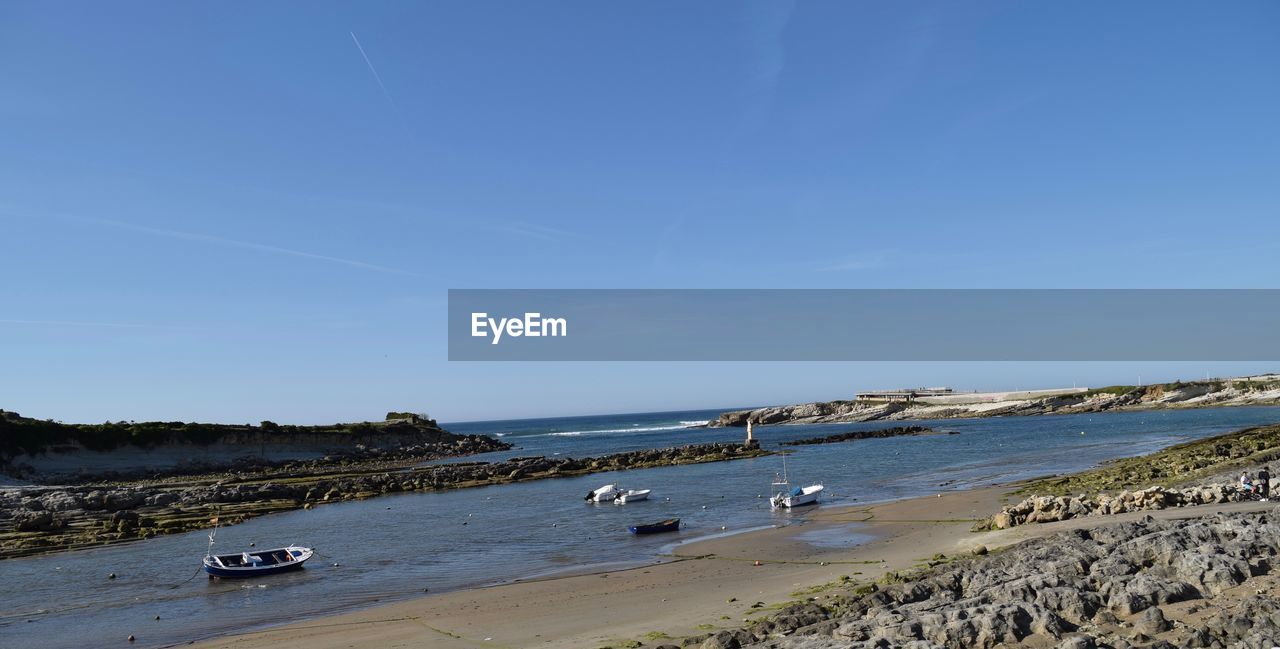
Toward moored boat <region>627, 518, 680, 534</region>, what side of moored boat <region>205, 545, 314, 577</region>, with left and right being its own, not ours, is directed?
front

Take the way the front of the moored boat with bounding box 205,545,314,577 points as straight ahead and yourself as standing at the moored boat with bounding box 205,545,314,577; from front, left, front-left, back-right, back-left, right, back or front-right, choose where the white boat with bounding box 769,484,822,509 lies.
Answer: front

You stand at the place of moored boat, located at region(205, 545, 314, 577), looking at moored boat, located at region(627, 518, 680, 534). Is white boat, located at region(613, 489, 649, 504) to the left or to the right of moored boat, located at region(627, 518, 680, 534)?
left

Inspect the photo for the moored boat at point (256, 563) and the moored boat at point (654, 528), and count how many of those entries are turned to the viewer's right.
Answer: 2

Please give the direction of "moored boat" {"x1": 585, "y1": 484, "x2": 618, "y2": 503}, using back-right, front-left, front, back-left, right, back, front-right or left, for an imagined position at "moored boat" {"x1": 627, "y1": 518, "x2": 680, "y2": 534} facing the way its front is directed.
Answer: left

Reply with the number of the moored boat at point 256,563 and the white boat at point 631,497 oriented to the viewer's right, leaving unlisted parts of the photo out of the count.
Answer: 2

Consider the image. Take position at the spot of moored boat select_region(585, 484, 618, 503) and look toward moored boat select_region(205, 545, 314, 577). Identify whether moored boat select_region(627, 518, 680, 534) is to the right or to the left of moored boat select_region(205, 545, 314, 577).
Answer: left

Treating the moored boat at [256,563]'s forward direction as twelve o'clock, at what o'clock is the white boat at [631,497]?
The white boat is roughly at 11 o'clock from the moored boat.

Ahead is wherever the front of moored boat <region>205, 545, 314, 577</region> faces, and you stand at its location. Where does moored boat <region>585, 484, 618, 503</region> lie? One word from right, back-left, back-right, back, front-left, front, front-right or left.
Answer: front-left

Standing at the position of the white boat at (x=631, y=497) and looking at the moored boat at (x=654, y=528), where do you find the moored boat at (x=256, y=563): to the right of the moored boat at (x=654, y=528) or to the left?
right

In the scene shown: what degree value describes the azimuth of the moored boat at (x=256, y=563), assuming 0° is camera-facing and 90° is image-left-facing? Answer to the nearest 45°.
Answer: approximately 270°

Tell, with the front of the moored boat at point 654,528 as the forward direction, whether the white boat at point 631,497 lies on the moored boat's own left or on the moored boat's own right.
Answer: on the moored boat's own left

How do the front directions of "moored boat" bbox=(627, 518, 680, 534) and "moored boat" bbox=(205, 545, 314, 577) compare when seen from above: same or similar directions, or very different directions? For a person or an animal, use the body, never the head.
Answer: same or similar directions

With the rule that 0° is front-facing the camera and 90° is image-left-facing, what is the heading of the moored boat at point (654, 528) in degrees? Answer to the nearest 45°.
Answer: approximately 270°

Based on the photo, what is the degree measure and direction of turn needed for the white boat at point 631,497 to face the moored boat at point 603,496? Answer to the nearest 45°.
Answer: approximately 135° to its left

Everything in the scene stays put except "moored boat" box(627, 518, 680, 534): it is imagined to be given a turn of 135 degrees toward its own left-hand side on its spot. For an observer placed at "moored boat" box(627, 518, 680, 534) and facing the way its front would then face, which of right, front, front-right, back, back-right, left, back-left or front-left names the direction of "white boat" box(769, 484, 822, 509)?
right
